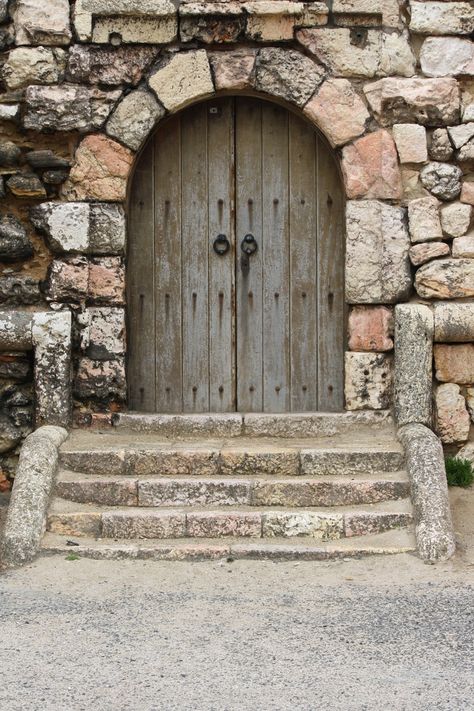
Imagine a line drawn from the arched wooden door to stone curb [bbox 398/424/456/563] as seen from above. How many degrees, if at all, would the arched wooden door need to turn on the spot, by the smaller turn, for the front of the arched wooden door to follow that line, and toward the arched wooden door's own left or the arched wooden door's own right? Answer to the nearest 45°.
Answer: approximately 45° to the arched wooden door's own left

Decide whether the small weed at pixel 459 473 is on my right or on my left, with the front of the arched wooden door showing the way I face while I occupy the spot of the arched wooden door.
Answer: on my left

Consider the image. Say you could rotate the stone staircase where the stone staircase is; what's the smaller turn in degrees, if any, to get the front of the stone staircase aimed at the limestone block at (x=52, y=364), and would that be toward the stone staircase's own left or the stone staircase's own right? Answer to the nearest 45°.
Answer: approximately 135° to the stone staircase's own right

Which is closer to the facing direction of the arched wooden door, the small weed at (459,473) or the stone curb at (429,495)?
the stone curb

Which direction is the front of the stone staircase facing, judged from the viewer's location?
facing the viewer

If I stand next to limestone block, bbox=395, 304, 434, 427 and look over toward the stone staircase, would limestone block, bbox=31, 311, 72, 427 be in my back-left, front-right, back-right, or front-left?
front-right

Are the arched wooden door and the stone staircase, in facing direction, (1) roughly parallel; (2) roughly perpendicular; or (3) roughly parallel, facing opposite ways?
roughly parallel

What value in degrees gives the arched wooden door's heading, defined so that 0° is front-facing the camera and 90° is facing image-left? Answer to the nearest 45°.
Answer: approximately 0°

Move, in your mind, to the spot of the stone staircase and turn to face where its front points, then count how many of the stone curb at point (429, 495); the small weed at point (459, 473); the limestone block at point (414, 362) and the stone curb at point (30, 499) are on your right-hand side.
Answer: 1

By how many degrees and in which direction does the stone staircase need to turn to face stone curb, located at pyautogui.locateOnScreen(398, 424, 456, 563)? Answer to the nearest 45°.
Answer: approximately 90° to its left

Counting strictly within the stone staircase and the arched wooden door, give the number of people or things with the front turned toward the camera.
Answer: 2

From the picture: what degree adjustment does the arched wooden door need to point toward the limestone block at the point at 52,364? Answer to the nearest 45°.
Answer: approximately 90° to its right

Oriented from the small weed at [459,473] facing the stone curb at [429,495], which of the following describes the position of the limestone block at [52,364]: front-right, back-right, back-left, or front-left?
front-right
